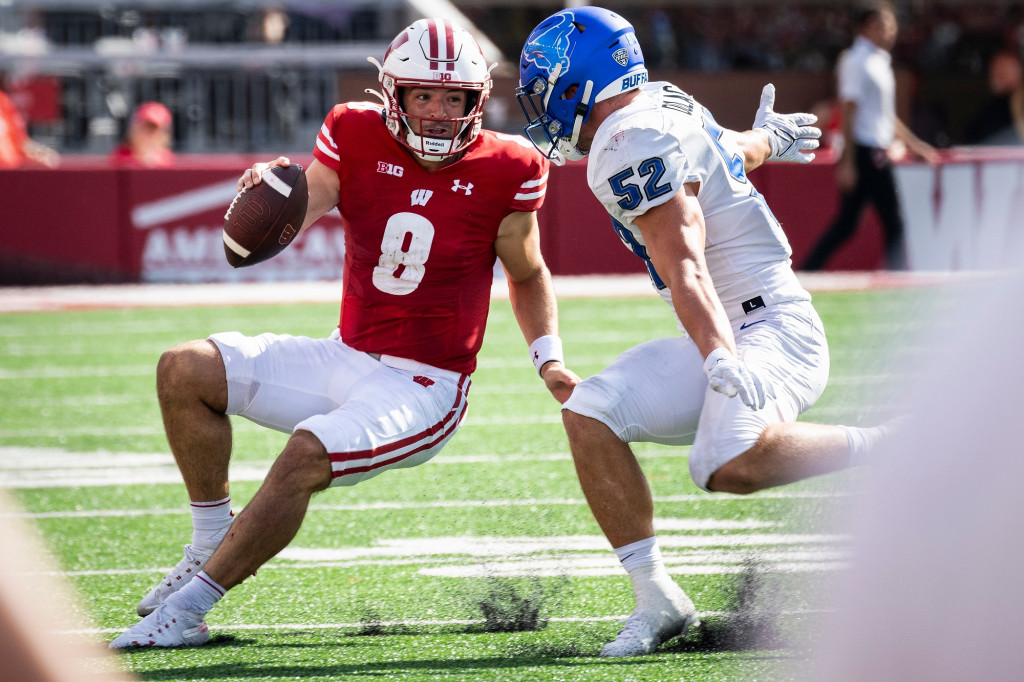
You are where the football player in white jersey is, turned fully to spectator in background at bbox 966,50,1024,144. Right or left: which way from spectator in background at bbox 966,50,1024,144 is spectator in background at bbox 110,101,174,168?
left

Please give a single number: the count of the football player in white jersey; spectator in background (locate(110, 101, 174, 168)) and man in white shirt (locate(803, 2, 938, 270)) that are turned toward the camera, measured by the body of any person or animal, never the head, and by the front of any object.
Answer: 1

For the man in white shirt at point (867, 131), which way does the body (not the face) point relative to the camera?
to the viewer's right

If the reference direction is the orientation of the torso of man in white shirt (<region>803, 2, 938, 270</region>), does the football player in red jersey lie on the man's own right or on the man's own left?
on the man's own right

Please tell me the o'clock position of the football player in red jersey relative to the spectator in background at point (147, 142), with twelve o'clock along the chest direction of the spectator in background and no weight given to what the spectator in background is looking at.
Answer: The football player in red jersey is roughly at 12 o'clock from the spectator in background.

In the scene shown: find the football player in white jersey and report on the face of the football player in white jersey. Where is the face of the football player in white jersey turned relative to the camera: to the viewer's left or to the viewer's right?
to the viewer's left

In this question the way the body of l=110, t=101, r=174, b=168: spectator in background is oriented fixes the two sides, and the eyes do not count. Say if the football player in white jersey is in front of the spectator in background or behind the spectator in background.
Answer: in front

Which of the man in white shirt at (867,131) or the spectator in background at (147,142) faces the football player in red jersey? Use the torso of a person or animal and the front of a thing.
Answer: the spectator in background

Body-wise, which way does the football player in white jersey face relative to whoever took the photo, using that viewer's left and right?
facing to the left of the viewer

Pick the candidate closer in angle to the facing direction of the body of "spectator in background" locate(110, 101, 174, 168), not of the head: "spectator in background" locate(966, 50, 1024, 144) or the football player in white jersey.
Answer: the football player in white jersey

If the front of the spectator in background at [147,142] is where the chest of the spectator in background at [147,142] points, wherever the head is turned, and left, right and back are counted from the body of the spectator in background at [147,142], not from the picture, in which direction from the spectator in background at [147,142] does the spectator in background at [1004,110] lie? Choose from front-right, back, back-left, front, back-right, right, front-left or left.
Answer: left

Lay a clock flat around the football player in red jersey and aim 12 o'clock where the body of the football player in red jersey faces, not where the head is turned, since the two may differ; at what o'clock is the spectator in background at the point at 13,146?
The spectator in background is roughly at 4 o'clock from the football player in red jersey.

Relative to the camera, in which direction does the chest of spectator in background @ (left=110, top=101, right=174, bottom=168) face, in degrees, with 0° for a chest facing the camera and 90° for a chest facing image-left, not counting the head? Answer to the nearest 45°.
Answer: approximately 0°
